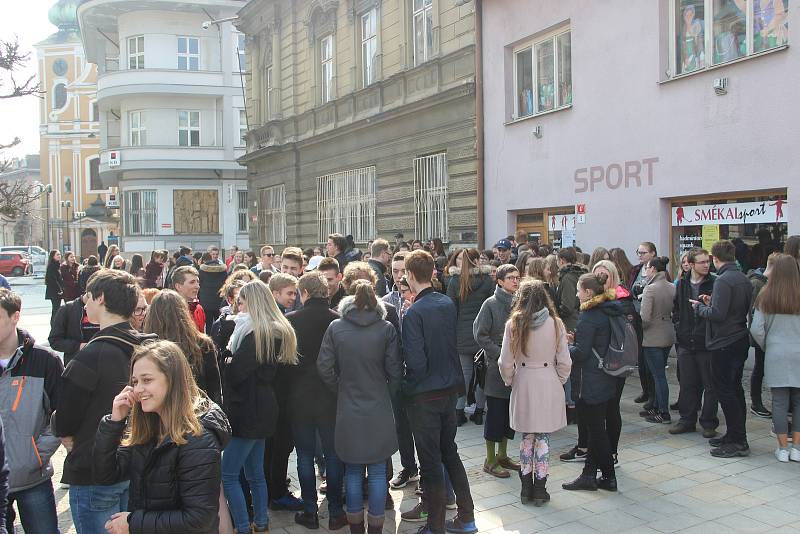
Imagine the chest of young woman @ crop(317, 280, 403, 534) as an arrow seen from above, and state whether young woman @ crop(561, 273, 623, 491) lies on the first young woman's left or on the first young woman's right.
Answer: on the first young woman's right

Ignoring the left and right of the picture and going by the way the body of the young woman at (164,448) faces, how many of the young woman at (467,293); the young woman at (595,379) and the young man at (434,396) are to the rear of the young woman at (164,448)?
3

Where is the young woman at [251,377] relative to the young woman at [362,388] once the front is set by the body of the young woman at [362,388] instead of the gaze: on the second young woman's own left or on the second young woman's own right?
on the second young woman's own left

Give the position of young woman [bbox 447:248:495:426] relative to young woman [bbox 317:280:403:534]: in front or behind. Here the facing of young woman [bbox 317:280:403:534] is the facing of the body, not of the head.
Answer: in front

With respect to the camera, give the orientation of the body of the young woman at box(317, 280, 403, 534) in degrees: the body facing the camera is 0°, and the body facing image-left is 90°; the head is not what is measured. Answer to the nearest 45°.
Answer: approximately 180°

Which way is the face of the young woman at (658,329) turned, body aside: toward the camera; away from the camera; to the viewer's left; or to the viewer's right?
to the viewer's left

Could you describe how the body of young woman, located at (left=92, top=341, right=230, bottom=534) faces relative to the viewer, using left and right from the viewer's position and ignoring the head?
facing the viewer and to the left of the viewer

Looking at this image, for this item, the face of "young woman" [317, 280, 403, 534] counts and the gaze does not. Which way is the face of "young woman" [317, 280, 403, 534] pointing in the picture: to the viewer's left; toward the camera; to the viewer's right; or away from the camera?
away from the camera

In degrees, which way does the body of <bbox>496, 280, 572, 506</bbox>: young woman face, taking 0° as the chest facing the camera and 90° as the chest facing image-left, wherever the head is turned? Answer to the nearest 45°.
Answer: approximately 180°

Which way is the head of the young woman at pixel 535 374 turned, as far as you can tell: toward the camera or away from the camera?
away from the camera
